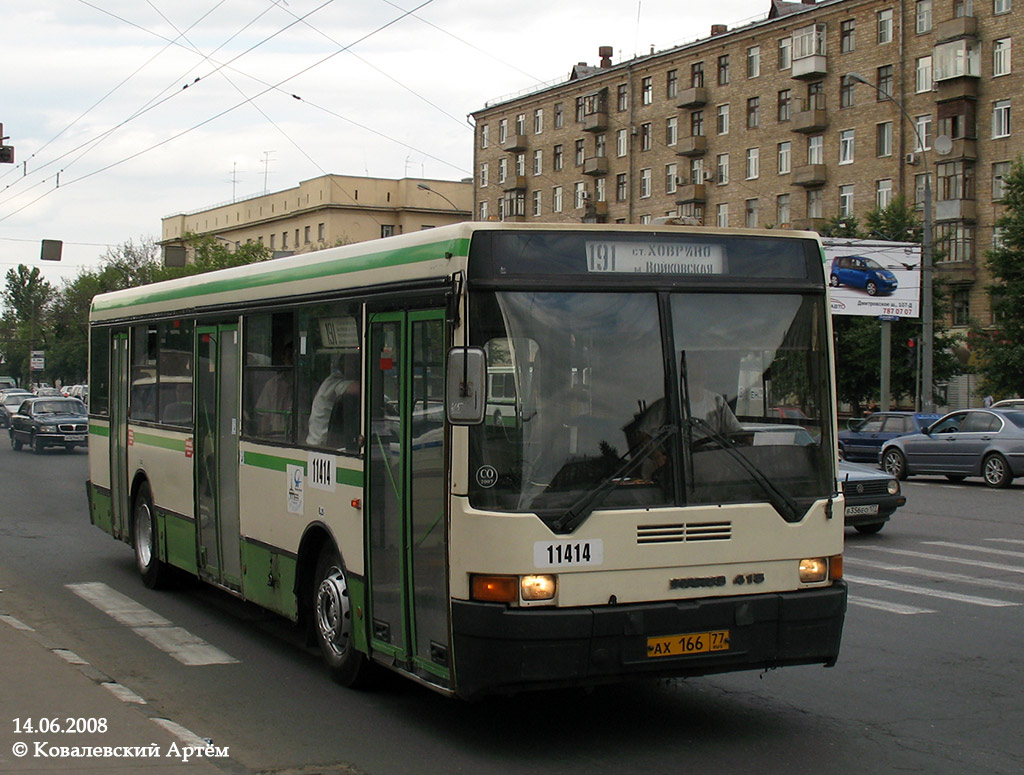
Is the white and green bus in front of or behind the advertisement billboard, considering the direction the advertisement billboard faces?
in front

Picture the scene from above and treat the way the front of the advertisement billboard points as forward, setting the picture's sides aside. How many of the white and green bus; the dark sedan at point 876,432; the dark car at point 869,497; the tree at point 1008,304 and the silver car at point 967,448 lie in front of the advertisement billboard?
4

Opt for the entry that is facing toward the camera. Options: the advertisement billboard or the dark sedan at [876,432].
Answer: the advertisement billboard

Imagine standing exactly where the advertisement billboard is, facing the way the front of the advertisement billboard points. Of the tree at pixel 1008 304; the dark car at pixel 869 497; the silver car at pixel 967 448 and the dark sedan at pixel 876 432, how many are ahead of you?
3

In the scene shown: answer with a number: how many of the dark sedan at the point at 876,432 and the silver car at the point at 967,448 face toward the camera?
0

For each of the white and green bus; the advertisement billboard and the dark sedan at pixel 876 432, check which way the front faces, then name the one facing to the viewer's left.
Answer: the dark sedan

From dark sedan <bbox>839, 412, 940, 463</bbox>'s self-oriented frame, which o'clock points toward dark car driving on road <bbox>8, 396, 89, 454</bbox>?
The dark car driving on road is roughly at 12 o'clock from the dark sedan.

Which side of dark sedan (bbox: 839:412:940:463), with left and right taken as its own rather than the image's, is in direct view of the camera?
left

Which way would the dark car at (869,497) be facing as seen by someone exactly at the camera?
facing the viewer and to the right of the viewer

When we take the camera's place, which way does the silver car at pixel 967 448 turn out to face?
facing away from the viewer and to the left of the viewer

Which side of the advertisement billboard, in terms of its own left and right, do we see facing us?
front

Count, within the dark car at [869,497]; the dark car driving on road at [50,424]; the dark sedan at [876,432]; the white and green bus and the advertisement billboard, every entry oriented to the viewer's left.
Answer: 1

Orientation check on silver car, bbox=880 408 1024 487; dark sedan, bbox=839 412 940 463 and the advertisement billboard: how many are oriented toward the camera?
1

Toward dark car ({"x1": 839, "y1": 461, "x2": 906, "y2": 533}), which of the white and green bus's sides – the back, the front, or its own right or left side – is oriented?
left

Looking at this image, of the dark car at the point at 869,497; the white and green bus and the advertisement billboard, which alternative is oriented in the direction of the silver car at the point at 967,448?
the advertisement billboard
